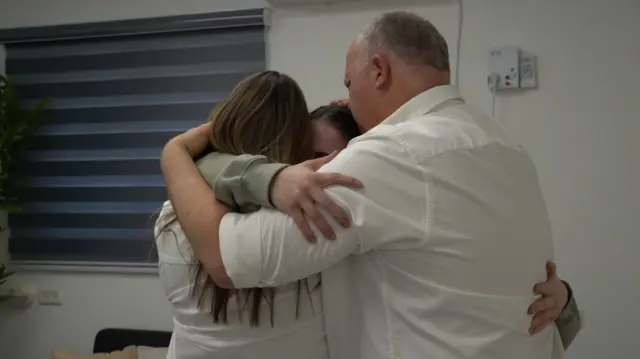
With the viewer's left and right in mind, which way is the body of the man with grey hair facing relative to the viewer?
facing away from the viewer and to the left of the viewer

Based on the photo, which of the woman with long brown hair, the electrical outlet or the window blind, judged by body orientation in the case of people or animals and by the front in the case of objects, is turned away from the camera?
the woman with long brown hair

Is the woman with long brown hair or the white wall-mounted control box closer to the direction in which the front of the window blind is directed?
the woman with long brown hair

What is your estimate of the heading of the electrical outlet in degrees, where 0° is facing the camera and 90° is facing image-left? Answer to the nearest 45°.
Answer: approximately 0°

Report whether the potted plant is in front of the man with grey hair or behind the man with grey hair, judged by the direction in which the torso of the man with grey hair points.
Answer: in front

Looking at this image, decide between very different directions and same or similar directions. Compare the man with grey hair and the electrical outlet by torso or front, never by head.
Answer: very different directions

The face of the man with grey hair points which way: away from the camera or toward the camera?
away from the camera

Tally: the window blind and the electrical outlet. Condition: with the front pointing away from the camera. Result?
0

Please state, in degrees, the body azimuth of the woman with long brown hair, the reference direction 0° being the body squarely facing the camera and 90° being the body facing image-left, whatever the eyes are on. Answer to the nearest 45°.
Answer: approximately 180°

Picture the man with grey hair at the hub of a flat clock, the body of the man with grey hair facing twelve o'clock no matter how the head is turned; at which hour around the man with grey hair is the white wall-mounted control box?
The white wall-mounted control box is roughly at 2 o'clock from the man with grey hair.

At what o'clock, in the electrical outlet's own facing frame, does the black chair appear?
The black chair is roughly at 11 o'clock from the electrical outlet.

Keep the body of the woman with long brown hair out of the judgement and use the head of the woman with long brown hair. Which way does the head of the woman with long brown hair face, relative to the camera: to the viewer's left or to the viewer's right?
to the viewer's right

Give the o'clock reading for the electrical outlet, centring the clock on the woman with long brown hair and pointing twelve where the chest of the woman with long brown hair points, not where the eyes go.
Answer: The electrical outlet is roughly at 11 o'clock from the woman with long brown hair.

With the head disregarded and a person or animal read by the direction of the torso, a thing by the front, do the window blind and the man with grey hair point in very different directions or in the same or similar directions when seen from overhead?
very different directions
